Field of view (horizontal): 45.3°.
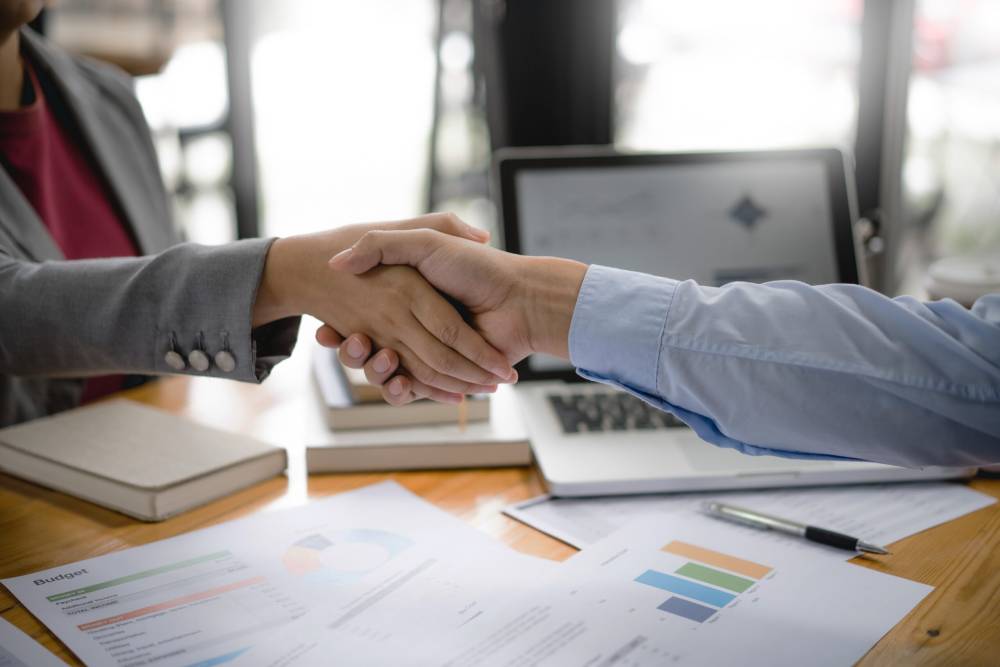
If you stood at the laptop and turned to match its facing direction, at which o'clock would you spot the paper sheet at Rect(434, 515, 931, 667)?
The paper sheet is roughly at 12 o'clock from the laptop.

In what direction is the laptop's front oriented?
toward the camera

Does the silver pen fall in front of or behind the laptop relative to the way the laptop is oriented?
in front

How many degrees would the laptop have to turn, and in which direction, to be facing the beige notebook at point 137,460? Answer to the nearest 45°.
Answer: approximately 45° to its right

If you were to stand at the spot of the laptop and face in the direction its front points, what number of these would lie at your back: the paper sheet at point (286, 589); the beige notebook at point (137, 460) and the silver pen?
0

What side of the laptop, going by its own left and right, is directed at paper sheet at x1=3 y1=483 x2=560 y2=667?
front

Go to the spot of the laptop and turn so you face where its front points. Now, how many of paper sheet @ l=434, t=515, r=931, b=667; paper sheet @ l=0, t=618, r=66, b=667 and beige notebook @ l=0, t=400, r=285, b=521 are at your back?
0

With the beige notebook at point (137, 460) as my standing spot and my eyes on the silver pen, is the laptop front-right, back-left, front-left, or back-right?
front-left

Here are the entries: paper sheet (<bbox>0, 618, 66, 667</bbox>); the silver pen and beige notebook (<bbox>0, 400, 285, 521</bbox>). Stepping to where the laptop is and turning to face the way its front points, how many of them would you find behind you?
0
